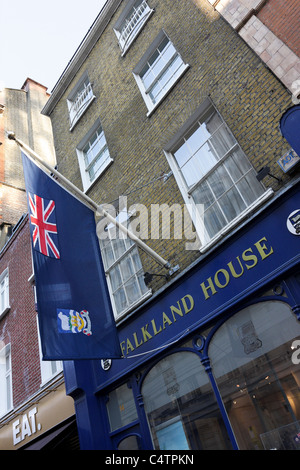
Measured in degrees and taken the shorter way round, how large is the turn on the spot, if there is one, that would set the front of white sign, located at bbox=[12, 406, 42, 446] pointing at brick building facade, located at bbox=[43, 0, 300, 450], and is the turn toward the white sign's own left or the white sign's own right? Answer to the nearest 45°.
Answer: approximately 90° to the white sign's own left

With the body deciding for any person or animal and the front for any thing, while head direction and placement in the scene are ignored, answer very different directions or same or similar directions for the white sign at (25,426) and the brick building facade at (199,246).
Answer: same or similar directions

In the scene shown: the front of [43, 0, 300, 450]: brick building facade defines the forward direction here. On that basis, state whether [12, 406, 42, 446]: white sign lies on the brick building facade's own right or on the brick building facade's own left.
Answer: on the brick building facade's own right

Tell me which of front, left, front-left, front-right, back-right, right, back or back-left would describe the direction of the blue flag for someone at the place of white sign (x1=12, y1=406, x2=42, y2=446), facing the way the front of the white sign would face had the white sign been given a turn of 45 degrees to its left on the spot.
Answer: front

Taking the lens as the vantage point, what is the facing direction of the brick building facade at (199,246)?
facing the viewer and to the left of the viewer

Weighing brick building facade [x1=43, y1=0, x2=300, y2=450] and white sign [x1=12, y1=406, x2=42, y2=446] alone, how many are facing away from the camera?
0
